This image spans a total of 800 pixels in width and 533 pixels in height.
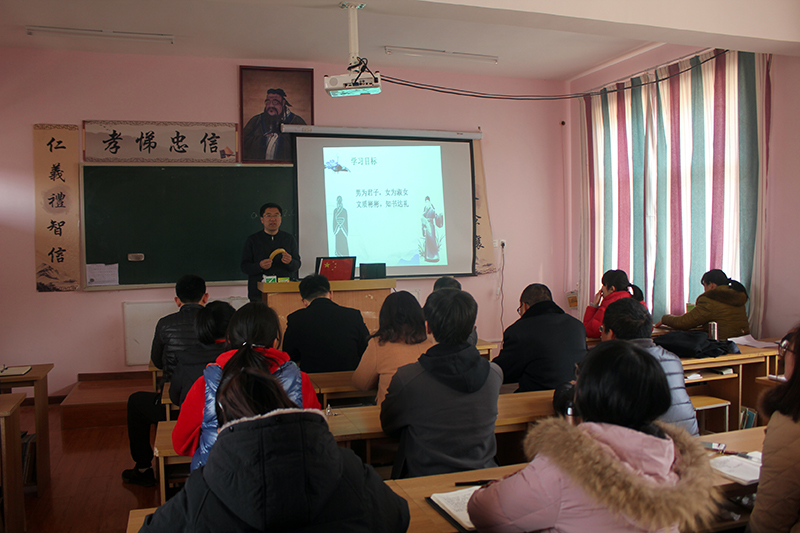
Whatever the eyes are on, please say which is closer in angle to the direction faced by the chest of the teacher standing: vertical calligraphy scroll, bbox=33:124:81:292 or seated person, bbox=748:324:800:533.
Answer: the seated person

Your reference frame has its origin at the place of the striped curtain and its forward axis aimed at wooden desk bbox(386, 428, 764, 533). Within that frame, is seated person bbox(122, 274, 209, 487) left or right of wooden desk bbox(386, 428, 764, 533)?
right

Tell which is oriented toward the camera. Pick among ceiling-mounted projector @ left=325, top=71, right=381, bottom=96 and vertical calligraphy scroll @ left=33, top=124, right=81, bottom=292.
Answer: the vertical calligraphy scroll

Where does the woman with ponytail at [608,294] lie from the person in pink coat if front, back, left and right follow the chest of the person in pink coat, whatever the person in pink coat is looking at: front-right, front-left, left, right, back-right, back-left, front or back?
front-right

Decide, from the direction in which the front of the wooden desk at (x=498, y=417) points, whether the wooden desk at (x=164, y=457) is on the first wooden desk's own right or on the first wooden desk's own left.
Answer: on the first wooden desk's own right

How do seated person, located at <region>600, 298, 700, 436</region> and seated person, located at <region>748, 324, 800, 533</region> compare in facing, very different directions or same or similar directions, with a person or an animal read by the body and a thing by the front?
same or similar directions

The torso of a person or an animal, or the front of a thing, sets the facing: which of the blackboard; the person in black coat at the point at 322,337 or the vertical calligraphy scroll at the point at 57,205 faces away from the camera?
the person in black coat

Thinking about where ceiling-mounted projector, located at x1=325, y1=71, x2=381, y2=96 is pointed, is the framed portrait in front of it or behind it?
in front

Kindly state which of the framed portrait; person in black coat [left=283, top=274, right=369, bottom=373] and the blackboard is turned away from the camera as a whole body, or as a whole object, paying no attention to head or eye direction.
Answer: the person in black coat

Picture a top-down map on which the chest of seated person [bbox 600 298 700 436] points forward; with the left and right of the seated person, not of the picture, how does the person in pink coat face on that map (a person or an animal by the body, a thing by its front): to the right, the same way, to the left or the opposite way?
the same way

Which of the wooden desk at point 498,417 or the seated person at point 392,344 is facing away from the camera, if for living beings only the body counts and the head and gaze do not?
the seated person

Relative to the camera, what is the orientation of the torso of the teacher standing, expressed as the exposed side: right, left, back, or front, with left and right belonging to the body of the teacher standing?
front

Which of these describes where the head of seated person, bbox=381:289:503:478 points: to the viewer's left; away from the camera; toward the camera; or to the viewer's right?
away from the camera

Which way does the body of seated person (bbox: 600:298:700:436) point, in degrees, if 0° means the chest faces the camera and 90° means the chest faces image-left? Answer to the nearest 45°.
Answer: approximately 135°

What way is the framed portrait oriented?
toward the camera

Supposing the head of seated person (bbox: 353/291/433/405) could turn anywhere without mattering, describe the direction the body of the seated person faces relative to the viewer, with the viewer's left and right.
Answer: facing away from the viewer

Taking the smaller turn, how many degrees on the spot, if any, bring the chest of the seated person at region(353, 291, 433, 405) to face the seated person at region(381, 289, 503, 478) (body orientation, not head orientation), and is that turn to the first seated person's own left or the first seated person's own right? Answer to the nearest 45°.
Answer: approximately 180°

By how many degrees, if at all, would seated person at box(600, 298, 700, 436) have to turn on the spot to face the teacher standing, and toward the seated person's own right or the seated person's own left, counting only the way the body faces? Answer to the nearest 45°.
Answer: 0° — they already face them

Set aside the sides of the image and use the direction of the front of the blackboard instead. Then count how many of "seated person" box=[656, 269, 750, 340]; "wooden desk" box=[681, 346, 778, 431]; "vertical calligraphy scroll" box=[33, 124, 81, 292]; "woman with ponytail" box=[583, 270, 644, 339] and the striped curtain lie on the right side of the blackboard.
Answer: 1

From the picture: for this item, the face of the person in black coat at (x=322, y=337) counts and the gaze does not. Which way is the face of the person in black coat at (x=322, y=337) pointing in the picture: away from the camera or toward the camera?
away from the camera
